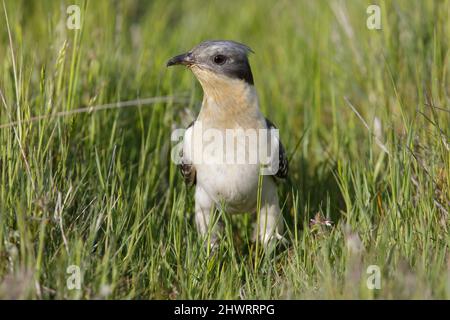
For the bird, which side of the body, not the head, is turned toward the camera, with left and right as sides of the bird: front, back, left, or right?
front
